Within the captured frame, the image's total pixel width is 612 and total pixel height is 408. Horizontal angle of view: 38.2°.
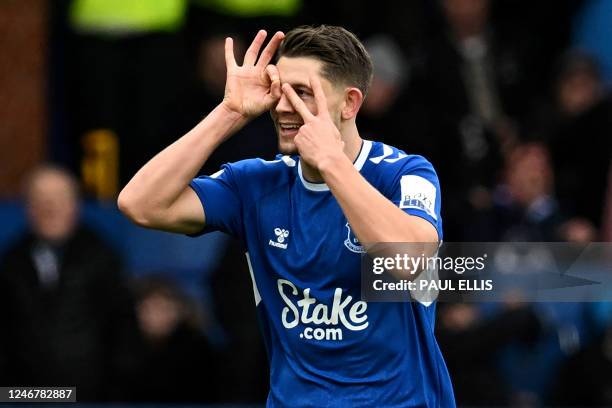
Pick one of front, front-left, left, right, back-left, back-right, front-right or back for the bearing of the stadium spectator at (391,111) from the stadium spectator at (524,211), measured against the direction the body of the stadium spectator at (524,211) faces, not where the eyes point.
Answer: right

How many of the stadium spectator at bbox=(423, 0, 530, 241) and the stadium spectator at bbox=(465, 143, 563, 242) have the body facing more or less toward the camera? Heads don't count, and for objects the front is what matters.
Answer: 2

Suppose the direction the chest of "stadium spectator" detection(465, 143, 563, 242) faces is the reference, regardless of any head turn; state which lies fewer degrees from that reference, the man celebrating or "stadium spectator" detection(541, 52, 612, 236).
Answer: the man celebrating

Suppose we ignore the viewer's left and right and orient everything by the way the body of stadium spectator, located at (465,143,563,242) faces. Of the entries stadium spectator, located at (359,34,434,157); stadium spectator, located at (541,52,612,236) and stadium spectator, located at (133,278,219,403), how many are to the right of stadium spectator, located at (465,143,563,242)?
2

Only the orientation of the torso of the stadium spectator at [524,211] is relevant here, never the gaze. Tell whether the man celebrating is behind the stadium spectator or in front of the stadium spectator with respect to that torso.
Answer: in front

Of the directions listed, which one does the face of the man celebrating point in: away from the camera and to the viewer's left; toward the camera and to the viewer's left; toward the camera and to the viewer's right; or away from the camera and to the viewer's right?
toward the camera and to the viewer's left

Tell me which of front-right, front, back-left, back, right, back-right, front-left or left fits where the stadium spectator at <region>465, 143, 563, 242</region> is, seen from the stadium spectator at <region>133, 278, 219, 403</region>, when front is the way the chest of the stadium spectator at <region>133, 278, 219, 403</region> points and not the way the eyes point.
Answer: back-left

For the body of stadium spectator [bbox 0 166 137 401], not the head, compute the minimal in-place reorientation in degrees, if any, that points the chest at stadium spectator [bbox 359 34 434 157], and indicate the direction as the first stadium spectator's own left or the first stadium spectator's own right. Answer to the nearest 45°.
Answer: approximately 90° to the first stadium spectator's own left

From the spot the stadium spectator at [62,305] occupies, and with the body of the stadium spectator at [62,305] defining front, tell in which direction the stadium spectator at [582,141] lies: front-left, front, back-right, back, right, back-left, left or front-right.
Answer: left

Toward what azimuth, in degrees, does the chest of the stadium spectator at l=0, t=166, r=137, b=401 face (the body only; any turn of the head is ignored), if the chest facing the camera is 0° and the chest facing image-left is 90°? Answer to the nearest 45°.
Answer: approximately 0°
